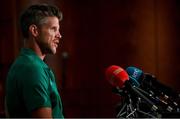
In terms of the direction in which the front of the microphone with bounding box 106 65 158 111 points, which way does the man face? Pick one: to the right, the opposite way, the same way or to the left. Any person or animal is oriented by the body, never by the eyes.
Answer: the opposite way

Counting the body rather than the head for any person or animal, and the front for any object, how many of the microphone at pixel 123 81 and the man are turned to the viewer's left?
1

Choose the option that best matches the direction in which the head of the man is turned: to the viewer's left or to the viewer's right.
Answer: to the viewer's right

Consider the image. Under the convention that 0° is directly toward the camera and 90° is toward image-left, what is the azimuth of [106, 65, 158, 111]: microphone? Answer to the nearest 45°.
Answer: approximately 90°

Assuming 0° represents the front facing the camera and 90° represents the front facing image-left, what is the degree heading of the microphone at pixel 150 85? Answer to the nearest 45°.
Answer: approximately 90°

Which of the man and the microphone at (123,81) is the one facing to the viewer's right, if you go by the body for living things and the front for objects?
the man

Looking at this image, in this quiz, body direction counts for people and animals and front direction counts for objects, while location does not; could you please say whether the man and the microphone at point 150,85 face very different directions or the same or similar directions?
very different directions

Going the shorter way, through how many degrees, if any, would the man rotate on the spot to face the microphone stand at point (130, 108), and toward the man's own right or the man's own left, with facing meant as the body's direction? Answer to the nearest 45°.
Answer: approximately 45° to the man's own left

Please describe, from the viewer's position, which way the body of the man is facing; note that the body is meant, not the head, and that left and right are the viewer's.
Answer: facing to the right of the viewer
